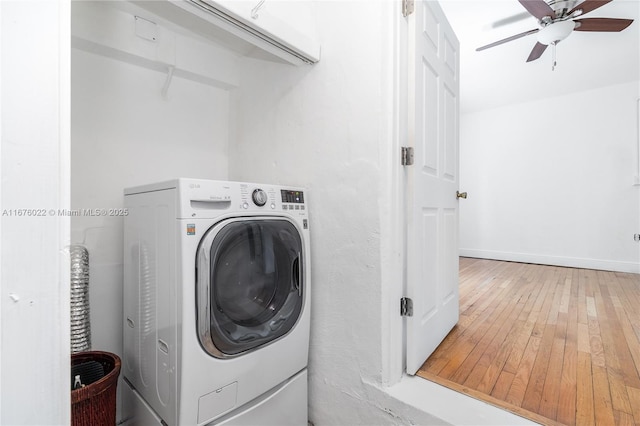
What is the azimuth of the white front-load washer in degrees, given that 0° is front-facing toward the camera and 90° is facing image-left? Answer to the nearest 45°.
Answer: approximately 315°

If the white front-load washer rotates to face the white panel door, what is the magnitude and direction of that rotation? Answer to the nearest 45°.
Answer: approximately 45° to its left

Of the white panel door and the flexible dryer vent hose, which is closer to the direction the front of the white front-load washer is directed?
the white panel door

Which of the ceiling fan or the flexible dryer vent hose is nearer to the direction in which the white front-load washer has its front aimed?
the ceiling fan

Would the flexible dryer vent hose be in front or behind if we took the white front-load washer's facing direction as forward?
behind

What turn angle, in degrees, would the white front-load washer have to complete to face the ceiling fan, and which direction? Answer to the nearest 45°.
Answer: approximately 45° to its left
